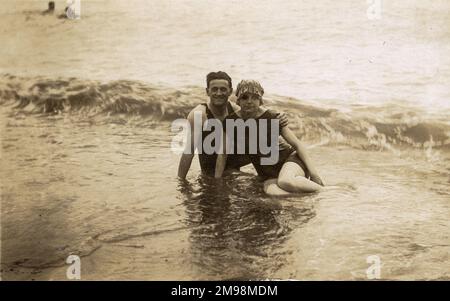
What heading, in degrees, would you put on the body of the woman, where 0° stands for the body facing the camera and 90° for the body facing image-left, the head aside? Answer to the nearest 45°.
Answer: approximately 0°

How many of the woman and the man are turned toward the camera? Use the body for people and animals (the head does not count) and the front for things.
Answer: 2
